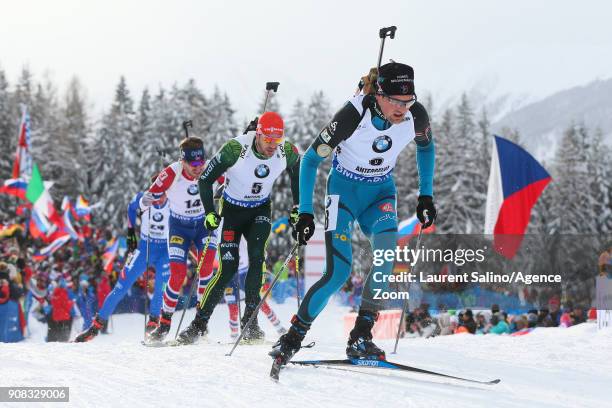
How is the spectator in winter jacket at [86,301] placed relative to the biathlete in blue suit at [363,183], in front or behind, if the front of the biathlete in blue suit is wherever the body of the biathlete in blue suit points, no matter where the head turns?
behind

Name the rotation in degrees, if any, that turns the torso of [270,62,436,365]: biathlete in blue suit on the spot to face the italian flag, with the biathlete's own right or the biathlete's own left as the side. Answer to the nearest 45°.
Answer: approximately 180°

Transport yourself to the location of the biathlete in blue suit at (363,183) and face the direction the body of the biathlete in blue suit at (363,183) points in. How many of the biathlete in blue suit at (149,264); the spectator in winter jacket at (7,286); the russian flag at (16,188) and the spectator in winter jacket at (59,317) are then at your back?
4

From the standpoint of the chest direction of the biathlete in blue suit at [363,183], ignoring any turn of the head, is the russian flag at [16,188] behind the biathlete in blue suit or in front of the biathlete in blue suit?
behind

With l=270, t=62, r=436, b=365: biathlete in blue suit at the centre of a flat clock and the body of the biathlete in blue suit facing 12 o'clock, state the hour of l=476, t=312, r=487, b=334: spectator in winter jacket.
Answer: The spectator in winter jacket is roughly at 8 o'clock from the biathlete in blue suit.

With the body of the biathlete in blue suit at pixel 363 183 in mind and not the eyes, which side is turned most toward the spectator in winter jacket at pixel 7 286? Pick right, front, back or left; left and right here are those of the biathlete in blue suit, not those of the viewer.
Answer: back

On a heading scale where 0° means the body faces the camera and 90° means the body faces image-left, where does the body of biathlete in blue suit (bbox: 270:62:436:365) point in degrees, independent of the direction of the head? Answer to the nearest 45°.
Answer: approximately 315°

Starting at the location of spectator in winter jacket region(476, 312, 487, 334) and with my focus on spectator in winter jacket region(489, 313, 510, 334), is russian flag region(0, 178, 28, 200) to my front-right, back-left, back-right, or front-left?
back-right

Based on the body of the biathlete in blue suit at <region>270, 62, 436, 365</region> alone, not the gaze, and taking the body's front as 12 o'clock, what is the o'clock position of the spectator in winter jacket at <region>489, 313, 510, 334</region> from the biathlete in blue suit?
The spectator in winter jacket is roughly at 8 o'clock from the biathlete in blue suit.

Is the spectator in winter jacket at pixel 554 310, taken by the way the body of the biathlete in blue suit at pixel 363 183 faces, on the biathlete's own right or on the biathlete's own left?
on the biathlete's own left

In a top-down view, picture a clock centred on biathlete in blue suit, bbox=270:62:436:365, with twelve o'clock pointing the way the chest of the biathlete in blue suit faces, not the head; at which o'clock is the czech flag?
The czech flag is roughly at 8 o'clock from the biathlete in blue suit.

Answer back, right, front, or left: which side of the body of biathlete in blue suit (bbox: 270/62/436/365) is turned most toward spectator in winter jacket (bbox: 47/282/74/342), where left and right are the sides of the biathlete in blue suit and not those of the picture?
back
